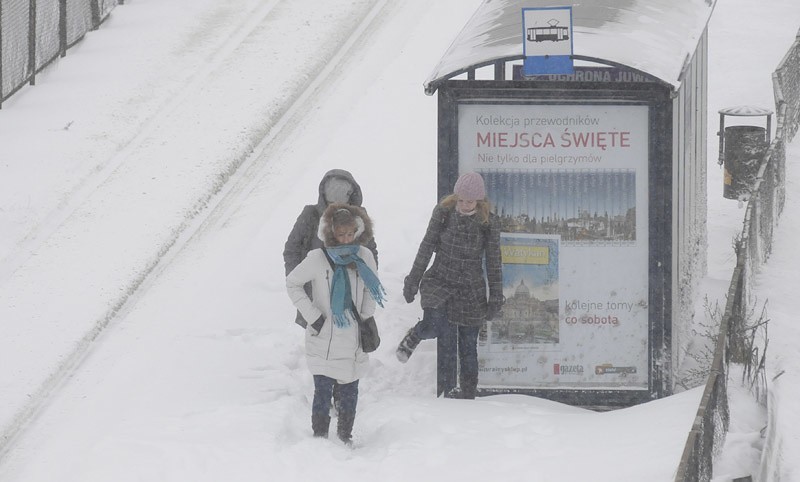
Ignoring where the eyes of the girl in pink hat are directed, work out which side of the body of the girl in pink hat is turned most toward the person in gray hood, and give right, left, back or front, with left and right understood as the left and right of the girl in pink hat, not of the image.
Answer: right

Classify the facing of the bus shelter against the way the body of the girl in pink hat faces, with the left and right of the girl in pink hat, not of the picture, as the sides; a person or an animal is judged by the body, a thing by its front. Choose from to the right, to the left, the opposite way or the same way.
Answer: to the right

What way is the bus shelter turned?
to the viewer's left

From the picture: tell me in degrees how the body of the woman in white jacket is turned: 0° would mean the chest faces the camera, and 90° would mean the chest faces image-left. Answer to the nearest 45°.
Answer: approximately 0°

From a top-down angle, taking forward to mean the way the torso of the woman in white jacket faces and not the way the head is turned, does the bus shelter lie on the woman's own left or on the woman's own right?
on the woman's own left
